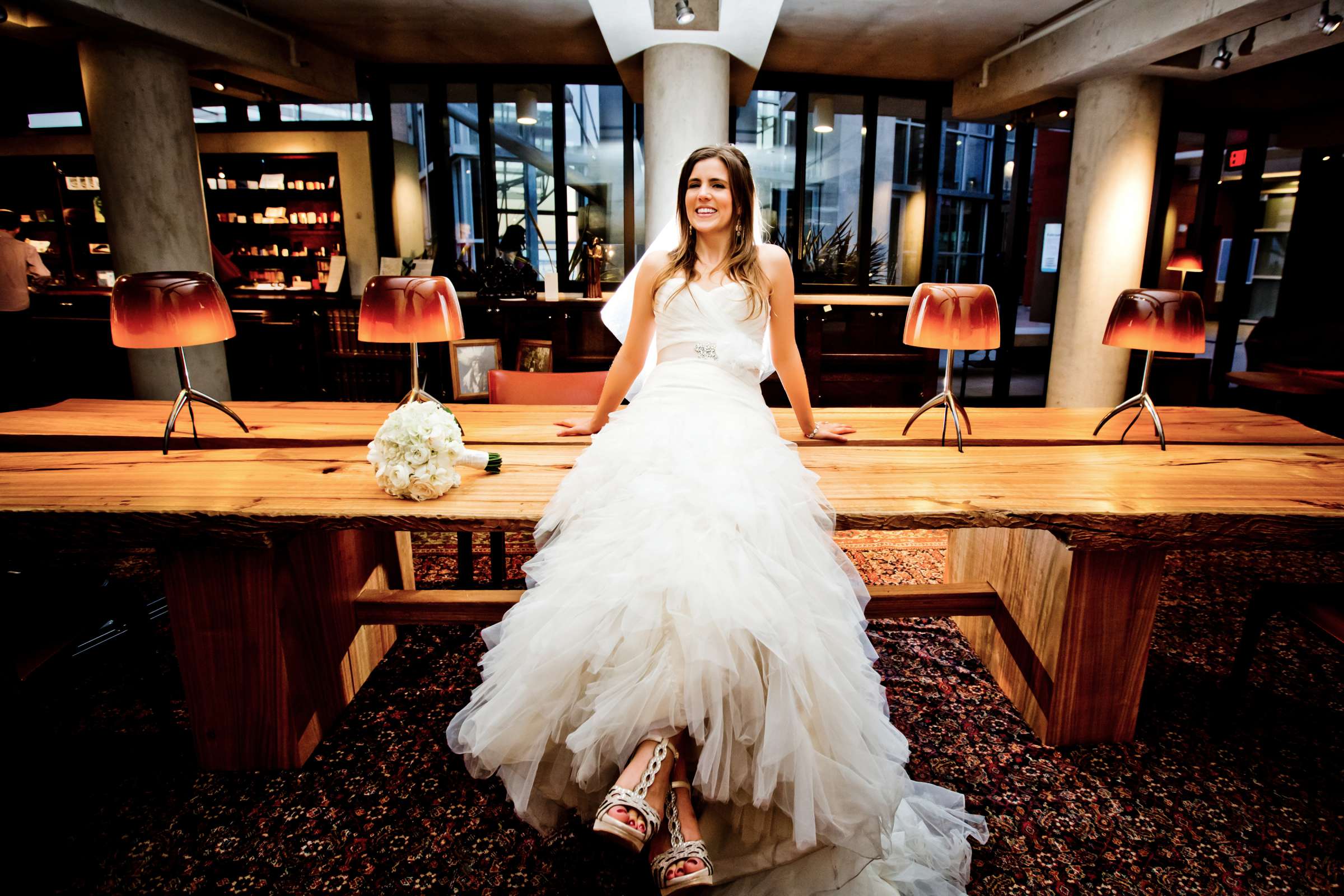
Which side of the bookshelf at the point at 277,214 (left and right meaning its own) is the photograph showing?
front

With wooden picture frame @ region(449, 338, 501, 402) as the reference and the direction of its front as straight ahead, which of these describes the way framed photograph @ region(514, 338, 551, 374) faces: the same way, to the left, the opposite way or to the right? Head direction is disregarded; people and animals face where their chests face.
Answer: the same way

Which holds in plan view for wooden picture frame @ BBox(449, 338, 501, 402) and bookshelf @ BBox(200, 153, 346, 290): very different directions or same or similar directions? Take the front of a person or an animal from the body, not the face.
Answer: same or similar directions

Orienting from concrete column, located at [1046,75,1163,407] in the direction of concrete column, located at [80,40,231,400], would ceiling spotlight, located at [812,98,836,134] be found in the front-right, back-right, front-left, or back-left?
front-right

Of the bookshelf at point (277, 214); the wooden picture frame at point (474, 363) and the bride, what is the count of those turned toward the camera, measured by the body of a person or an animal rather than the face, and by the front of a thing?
3

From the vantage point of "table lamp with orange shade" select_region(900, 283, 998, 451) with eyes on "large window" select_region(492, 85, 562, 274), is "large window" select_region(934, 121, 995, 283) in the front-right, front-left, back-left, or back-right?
front-right

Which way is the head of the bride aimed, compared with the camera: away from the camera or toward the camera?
toward the camera

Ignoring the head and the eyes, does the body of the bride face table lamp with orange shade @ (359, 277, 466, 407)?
no

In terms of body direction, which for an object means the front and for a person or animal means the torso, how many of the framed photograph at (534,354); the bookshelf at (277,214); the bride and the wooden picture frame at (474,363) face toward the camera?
4

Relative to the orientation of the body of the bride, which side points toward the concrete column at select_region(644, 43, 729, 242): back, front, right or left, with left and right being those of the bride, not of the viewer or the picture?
back

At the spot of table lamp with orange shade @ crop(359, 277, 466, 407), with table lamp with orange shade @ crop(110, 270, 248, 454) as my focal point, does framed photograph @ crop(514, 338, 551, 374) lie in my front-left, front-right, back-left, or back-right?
back-right

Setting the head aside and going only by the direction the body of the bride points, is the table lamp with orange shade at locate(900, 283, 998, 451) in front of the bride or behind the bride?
behind

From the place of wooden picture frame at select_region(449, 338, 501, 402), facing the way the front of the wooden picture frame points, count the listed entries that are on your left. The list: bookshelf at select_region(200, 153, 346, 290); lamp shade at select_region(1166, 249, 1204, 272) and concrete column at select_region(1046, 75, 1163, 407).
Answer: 2

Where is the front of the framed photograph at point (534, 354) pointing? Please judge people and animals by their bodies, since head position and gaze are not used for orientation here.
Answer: toward the camera

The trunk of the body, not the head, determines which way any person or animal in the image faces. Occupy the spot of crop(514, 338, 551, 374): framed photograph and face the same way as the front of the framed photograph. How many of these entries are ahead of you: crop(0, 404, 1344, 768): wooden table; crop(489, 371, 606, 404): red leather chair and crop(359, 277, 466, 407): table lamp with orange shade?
3

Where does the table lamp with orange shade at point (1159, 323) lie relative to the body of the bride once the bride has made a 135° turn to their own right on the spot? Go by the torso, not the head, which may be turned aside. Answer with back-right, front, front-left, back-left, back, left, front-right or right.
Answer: right
